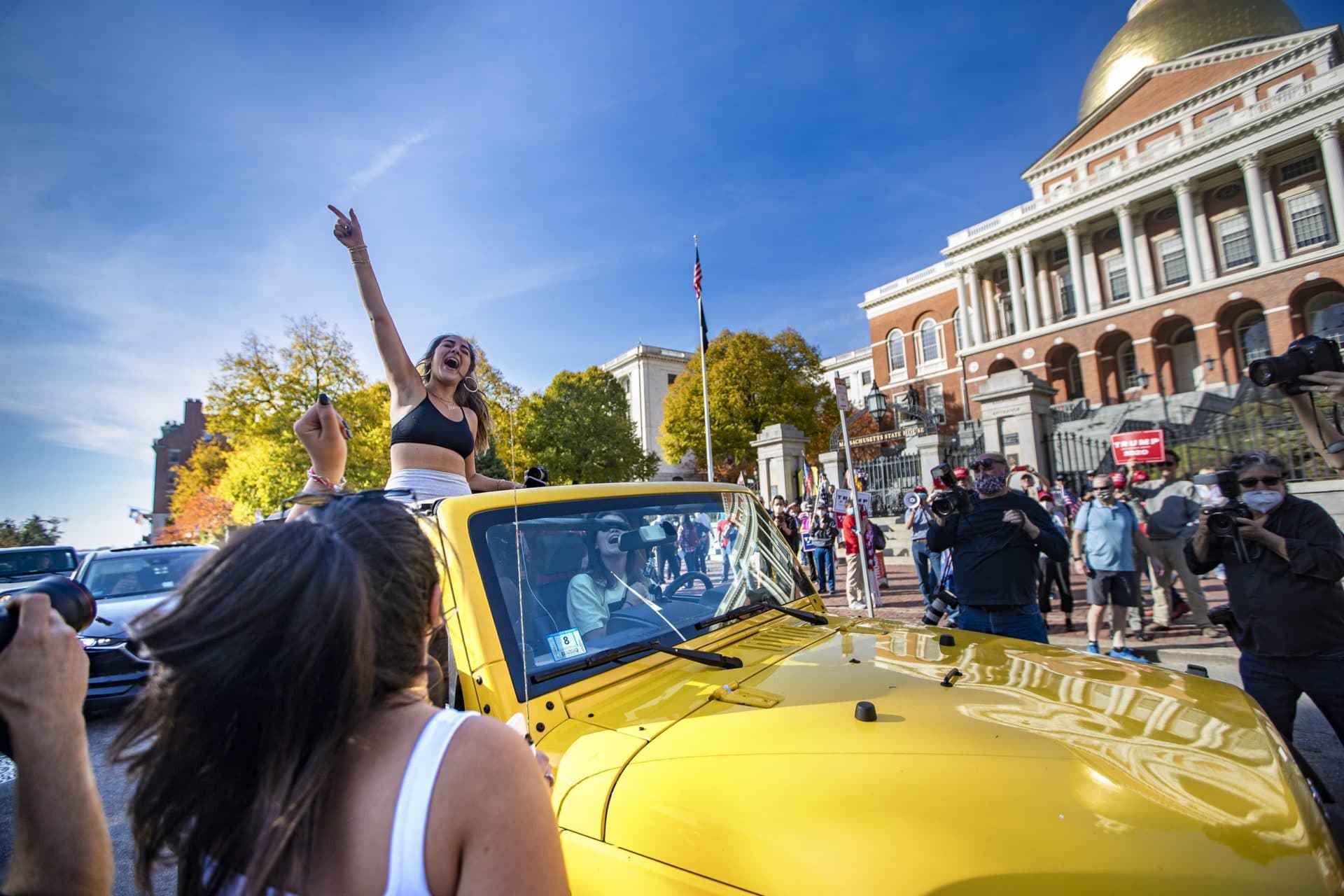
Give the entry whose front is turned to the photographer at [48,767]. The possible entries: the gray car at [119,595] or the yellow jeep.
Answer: the gray car

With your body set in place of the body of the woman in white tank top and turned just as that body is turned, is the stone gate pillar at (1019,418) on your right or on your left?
on your right

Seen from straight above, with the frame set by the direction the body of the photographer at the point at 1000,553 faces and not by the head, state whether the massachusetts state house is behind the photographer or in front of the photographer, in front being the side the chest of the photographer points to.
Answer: behind

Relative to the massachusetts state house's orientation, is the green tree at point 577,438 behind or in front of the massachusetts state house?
in front

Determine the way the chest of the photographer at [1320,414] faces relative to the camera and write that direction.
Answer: to the viewer's left

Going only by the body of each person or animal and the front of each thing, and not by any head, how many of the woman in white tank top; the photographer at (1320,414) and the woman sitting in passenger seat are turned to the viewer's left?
1

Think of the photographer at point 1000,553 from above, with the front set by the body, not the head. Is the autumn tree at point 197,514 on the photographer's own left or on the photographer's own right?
on the photographer's own right

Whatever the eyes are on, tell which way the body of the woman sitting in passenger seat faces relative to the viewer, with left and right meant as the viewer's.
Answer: facing the viewer and to the right of the viewer

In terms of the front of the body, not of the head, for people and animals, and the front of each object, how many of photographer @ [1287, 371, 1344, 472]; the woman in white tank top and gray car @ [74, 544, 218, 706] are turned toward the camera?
1

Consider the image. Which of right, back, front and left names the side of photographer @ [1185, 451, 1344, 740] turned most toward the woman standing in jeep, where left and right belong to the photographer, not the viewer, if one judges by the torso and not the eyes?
front

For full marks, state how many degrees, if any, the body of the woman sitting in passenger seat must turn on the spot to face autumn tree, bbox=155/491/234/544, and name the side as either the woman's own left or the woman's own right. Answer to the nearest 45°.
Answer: approximately 180°

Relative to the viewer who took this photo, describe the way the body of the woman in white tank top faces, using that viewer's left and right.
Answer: facing away from the viewer

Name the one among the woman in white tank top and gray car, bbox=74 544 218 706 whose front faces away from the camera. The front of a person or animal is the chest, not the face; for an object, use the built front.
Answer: the woman in white tank top

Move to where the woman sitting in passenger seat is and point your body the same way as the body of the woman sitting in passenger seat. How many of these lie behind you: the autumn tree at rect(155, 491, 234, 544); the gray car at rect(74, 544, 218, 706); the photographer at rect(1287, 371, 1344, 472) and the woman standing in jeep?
3

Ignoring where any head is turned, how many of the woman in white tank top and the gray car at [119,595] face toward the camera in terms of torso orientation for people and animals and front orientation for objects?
1

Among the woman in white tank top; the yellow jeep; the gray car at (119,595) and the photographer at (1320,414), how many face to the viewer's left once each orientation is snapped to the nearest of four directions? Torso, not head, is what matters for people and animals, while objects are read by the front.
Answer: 1

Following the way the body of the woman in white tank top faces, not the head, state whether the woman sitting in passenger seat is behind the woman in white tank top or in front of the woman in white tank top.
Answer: in front

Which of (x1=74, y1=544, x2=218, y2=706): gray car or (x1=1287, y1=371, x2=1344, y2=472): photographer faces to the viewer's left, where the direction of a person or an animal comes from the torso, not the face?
the photographer

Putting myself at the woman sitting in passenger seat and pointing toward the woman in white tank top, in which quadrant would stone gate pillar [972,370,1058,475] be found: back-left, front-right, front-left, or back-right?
back-left
